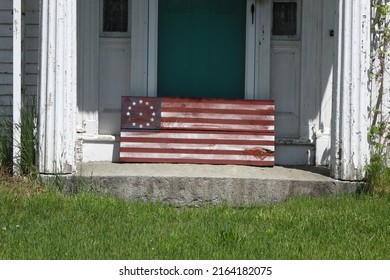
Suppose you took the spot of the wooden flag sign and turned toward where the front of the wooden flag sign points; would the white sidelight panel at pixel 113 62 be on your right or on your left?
on your right

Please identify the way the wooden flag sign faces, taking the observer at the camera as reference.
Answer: facing the viewer
